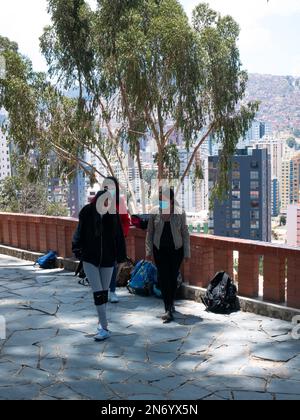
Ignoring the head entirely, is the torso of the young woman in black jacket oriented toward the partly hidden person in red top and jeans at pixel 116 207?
no

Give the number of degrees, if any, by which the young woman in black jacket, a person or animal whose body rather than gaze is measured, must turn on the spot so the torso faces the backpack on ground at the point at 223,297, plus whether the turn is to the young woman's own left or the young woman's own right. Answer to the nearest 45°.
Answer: approximately 135° to the young woman's own left

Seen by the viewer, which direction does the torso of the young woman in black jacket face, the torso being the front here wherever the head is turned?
toward the camera

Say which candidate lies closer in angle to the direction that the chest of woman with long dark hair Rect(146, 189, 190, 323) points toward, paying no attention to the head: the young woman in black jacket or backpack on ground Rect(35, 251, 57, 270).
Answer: the young woman in black jacket

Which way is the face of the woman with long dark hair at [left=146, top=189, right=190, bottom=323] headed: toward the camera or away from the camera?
toward the camera

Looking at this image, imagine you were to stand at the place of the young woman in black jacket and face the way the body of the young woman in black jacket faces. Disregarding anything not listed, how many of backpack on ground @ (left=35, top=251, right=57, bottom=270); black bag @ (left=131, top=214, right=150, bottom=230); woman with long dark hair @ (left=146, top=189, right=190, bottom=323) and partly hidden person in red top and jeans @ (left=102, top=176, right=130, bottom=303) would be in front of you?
0

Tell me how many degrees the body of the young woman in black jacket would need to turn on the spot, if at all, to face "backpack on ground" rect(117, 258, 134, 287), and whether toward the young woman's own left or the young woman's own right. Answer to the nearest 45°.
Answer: approximately 180°

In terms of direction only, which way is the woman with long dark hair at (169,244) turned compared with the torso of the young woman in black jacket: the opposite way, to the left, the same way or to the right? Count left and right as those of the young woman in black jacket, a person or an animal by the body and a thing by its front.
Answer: the same way

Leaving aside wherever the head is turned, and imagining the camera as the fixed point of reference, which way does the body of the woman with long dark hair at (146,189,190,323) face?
toward the camera

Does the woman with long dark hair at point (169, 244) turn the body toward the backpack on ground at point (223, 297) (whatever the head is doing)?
no

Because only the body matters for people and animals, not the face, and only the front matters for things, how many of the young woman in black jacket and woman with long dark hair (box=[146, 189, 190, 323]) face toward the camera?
2

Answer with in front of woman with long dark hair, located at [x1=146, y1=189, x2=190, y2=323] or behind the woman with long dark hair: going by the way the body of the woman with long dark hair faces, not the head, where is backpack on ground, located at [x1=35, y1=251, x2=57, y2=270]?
behind

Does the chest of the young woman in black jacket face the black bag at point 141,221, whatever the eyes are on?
no

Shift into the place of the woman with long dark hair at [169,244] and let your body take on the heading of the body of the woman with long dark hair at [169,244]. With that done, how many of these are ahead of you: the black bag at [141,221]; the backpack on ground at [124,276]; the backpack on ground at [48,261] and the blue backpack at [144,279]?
0
